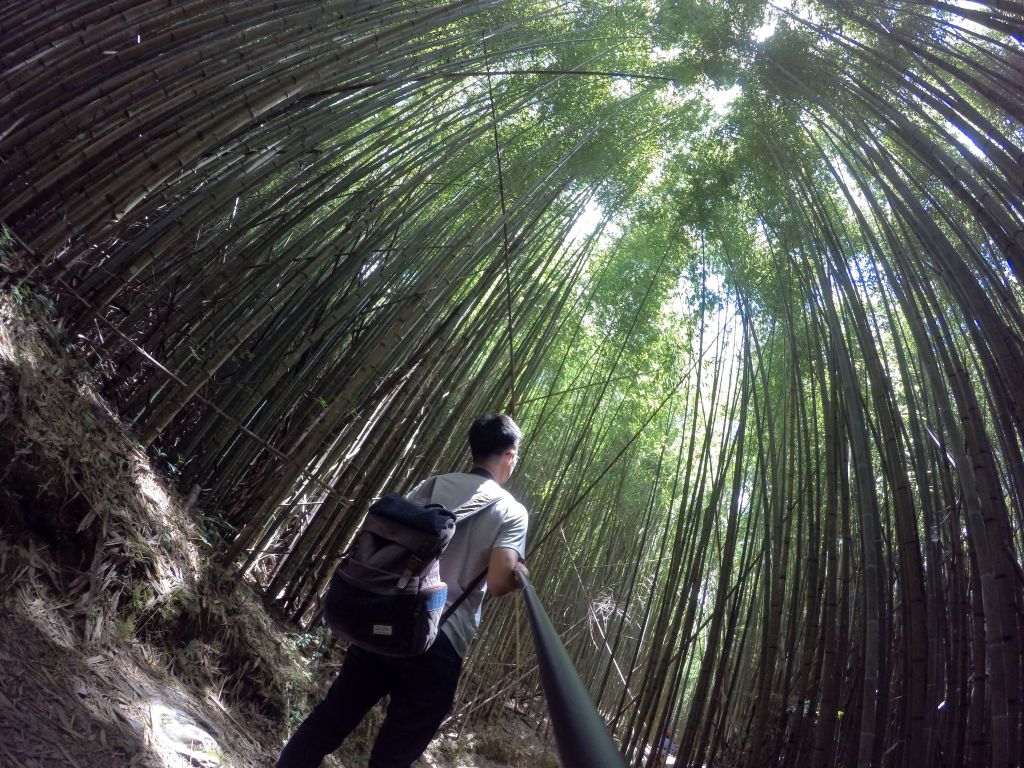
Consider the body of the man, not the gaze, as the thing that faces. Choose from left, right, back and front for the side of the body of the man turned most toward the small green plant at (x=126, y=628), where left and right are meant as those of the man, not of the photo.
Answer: left

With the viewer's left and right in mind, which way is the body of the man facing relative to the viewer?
facing away from the viewer and to the right of the viewer
